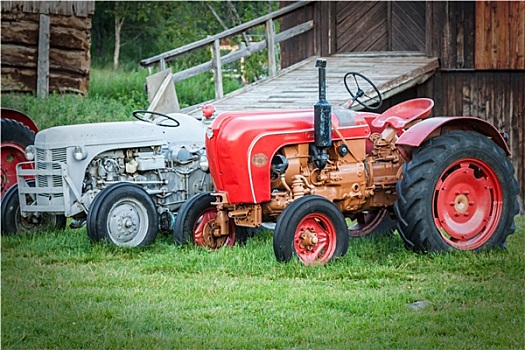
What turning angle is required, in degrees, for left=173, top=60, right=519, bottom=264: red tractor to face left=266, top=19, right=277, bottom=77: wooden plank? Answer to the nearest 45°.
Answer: approximately 135° to its right

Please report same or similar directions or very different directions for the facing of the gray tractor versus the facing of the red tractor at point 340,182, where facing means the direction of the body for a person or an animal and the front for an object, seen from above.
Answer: same or similar directions

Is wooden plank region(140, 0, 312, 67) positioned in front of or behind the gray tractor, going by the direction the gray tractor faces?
behind

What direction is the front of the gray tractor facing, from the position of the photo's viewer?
facing the viewer and to the left of the viewer

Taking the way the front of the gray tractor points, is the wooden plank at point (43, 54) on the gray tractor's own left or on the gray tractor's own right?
on the gray tractor's own right

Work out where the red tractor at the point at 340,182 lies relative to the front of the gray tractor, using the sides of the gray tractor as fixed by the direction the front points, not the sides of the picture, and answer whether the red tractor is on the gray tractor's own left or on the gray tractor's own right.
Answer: on the gray tractor's own left

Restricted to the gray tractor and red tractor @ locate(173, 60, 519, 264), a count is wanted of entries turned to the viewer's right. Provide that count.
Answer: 0

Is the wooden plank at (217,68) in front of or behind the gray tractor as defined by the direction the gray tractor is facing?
behind
